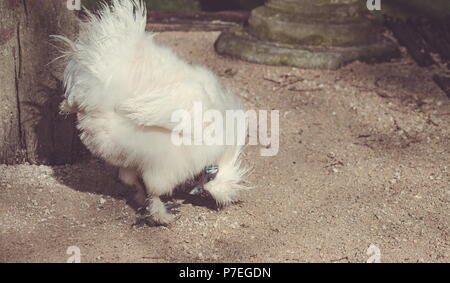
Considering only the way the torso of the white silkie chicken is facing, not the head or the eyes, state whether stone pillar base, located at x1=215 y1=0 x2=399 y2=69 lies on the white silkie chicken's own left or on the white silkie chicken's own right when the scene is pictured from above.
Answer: on the white silkie chicken's own left

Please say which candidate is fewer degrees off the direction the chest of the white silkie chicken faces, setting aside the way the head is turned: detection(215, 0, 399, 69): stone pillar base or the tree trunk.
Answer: the stone pillar base

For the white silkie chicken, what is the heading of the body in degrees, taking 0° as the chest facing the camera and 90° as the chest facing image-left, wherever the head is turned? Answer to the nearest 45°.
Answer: approximately 270°

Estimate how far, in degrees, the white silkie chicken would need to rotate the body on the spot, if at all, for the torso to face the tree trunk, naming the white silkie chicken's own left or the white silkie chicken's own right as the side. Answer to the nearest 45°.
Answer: approximately 135° to the white silkie chicken's own left
